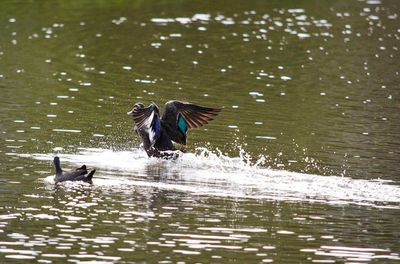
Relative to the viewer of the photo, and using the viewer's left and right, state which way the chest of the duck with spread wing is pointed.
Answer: facing away from the viewer and to the left of the viewer

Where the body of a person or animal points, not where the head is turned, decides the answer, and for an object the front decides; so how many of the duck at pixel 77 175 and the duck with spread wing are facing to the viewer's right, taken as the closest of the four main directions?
0

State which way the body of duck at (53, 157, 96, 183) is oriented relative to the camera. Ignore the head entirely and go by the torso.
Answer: to the viewer's left

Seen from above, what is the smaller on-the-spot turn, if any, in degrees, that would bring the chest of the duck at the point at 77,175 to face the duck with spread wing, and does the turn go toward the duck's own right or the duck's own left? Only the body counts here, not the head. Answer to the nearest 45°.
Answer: approximately 135° to the duck's own right

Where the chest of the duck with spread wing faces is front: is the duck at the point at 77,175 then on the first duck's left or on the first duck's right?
on the first duck's left
